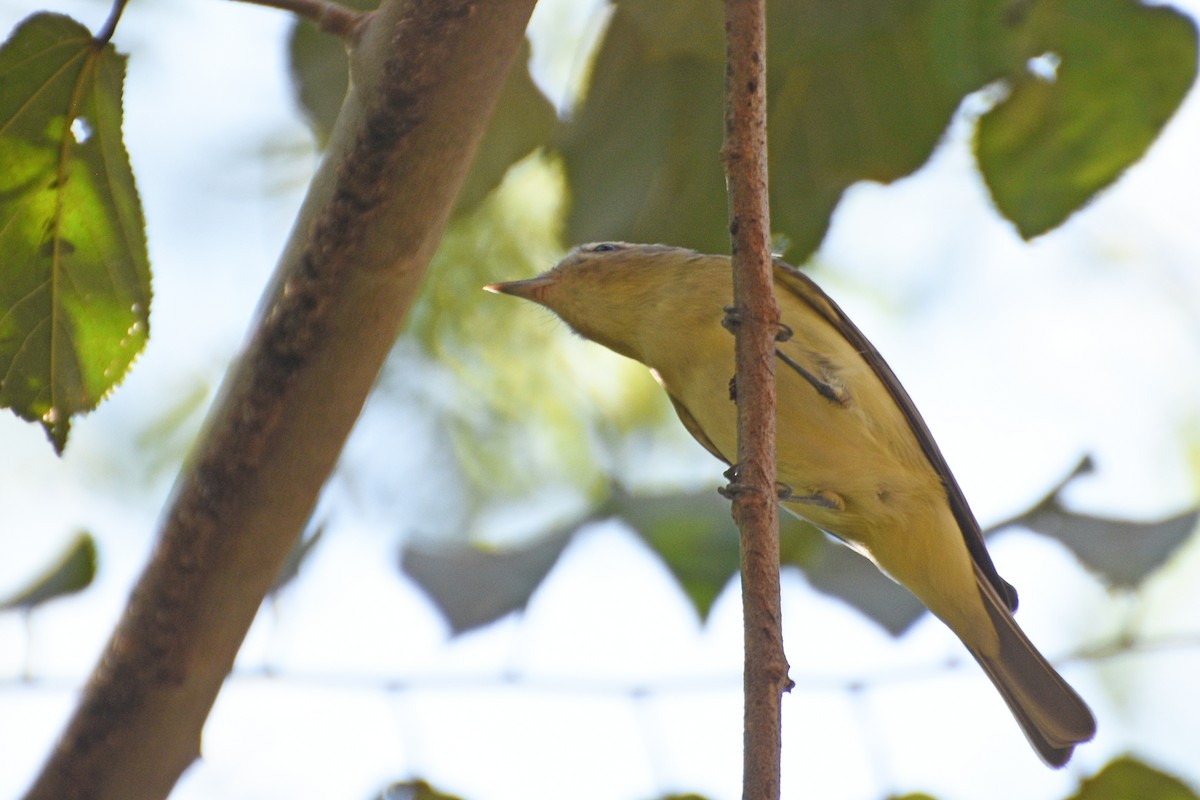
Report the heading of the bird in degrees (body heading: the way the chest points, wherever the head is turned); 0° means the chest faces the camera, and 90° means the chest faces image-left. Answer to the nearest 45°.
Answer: approximately 90°

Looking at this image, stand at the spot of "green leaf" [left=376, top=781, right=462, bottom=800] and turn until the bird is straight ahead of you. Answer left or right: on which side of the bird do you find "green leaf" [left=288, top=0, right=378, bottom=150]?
left

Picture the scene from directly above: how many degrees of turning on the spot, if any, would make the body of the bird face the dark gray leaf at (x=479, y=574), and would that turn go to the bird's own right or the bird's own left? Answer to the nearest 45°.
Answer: approximately 90° to the bird's own right
